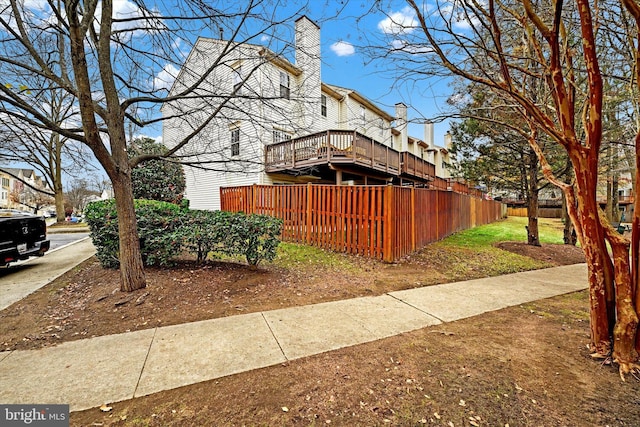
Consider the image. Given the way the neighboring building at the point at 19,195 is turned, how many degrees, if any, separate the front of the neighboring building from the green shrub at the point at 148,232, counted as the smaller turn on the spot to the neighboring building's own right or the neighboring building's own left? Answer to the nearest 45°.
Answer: approximately 45° to the neighboring building's own right

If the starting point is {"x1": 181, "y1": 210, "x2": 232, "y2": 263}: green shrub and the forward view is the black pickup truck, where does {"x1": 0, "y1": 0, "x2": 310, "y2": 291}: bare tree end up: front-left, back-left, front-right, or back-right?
front-left

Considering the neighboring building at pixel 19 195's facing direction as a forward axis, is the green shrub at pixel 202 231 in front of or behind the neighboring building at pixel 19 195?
in front

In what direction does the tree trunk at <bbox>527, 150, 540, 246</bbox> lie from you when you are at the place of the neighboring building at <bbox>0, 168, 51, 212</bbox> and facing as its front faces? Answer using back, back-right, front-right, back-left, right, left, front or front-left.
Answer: front-right

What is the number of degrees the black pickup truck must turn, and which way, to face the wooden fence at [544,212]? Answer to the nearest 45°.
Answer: approximately 135° to its right

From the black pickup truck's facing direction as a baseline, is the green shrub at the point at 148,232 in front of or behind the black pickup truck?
behind

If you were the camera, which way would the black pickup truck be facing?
facing away from the viewer and to the left of the viewer

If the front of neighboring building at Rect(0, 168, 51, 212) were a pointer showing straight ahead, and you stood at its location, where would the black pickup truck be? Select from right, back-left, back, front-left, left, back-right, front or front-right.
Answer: front-right
